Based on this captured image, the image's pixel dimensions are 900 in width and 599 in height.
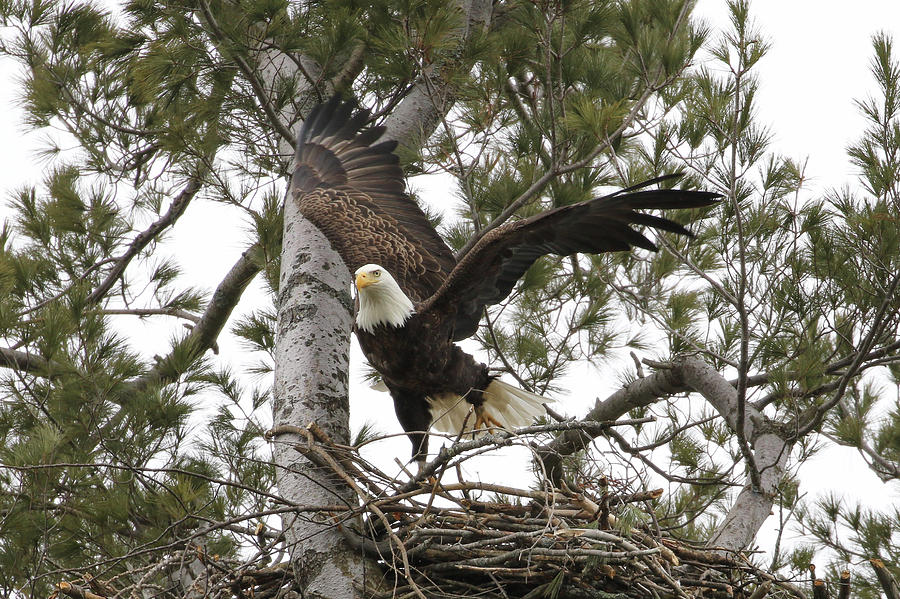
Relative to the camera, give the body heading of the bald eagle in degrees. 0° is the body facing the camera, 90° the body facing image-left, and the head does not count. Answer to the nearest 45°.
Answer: approximately 45°
